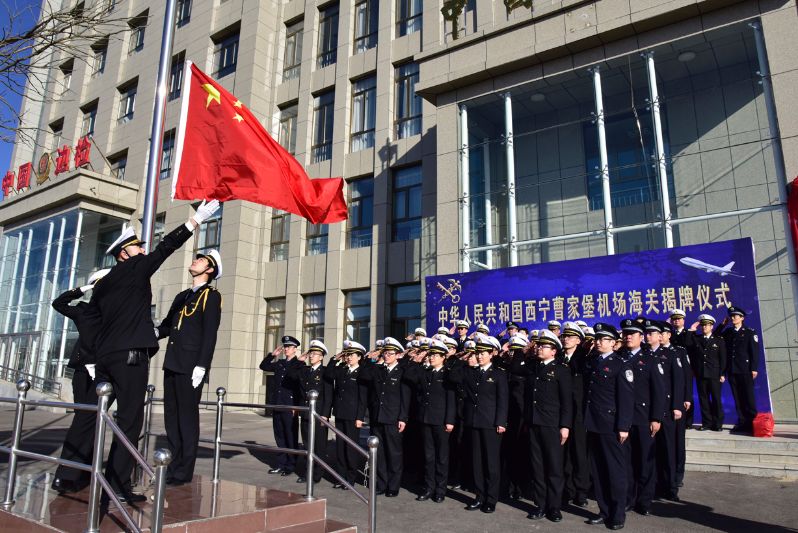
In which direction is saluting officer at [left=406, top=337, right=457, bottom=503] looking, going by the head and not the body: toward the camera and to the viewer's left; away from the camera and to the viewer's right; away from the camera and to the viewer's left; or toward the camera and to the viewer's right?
toward the camera and to the viewer's left

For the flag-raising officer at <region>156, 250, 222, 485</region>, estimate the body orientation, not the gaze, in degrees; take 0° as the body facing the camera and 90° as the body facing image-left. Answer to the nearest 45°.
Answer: approximately 45°

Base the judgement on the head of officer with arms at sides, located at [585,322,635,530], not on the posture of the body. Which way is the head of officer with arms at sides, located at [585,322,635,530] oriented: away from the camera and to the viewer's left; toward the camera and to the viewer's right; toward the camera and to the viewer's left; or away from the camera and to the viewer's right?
toward the camera and to the viewer's left

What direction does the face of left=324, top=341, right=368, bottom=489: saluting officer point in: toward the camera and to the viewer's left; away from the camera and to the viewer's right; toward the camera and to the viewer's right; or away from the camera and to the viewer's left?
toward the camera and to the viewer's left

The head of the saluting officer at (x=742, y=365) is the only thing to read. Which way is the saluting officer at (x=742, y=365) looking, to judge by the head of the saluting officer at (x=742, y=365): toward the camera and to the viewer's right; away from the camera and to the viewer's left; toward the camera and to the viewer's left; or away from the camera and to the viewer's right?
toward the camera and to the viewer's left

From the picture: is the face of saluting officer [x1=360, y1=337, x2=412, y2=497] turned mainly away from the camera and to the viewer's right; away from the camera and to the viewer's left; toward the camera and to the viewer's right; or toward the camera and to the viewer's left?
toward the camera and to the viewer's left

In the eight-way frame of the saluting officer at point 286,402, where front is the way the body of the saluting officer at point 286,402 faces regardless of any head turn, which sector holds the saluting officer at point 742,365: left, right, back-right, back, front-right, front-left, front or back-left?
back-left

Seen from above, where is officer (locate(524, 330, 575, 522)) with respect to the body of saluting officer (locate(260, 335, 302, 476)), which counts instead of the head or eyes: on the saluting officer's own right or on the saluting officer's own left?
on the saluting officer's own left

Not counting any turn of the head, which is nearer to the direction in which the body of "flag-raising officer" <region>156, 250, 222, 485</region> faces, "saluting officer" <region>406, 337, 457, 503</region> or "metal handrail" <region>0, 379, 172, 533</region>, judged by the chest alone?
the metal handrail
